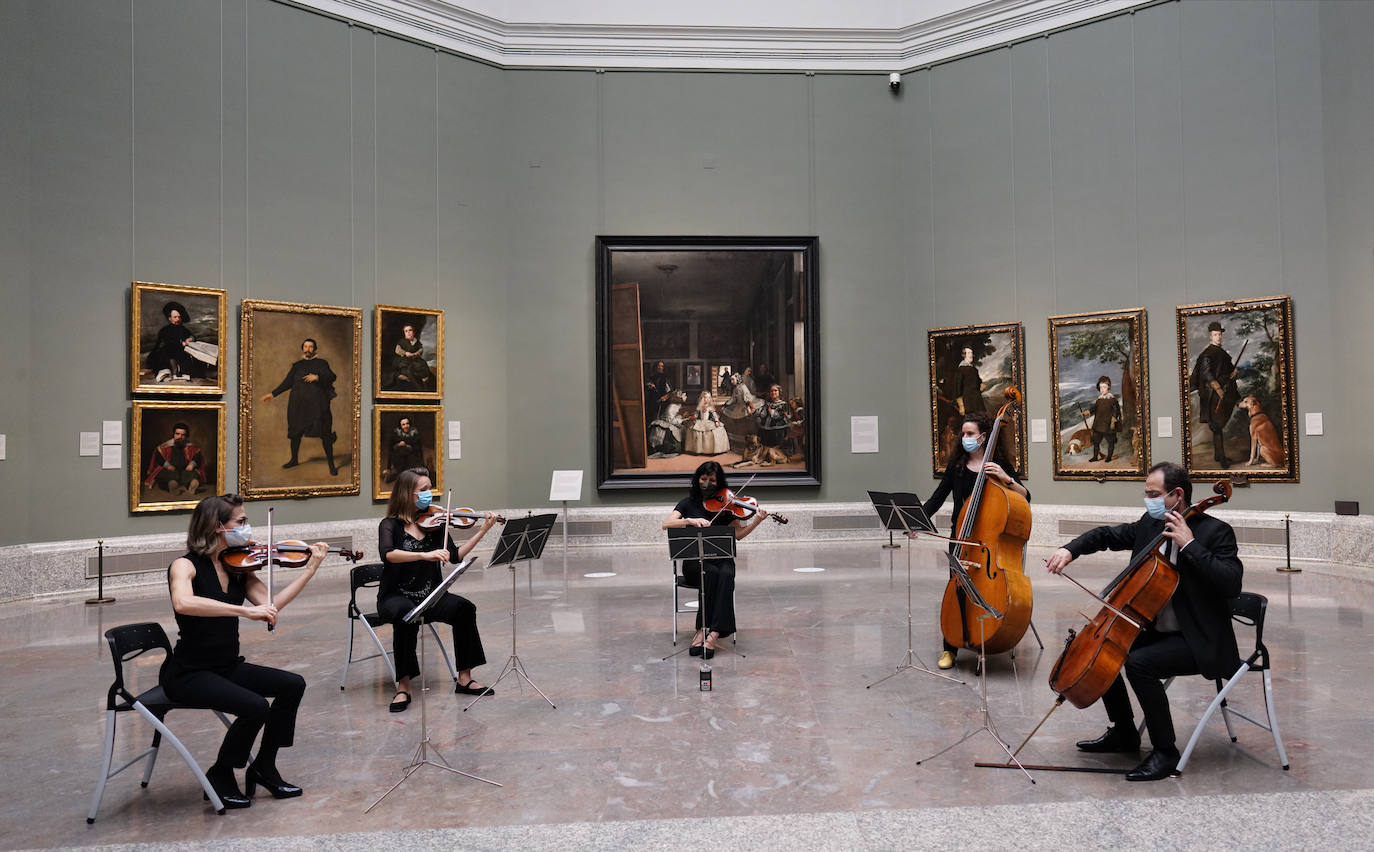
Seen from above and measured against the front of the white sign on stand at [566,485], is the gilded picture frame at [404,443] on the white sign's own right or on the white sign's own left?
on the white sign's own right

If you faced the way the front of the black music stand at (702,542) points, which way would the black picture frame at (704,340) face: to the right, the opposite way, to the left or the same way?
the opposite way

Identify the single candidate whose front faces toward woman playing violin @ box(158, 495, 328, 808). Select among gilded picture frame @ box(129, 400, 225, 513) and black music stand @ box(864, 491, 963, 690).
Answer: the gilded picture frame

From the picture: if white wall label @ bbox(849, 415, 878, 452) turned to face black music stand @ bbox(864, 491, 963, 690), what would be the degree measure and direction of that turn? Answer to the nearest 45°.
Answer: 0° — it already faces it

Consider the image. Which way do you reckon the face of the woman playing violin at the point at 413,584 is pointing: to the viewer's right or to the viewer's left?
to the viewer's right

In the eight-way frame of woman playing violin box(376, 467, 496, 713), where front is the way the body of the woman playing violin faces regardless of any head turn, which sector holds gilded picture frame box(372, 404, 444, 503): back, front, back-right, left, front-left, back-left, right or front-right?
back-left

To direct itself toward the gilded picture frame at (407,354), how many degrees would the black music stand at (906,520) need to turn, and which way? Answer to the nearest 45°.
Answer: approximately 90° to its left

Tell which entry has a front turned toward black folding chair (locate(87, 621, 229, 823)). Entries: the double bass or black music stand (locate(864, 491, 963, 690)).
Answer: the double bass

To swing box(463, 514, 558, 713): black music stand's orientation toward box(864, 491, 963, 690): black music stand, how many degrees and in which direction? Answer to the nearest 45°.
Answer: approximately 135° to its right

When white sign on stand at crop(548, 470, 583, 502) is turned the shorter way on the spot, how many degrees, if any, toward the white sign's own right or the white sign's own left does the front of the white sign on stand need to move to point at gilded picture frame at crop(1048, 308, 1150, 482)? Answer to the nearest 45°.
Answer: approximately 90° to the white sign's own left
